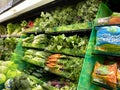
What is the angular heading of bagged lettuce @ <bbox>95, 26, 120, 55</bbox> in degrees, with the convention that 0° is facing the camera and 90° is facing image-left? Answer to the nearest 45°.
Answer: approximately 0°
